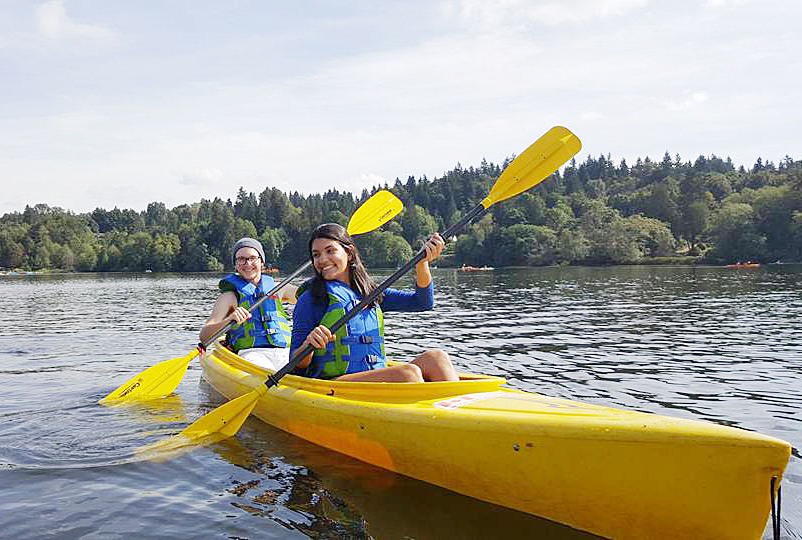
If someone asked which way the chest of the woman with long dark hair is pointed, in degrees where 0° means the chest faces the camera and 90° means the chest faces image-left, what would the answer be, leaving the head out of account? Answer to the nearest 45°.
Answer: approximately 315°

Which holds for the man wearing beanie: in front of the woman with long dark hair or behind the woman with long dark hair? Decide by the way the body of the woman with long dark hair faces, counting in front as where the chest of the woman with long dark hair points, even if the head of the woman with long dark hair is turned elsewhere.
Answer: behind

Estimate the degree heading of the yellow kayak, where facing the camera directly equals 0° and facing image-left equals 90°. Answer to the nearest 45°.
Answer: approximately 315°
